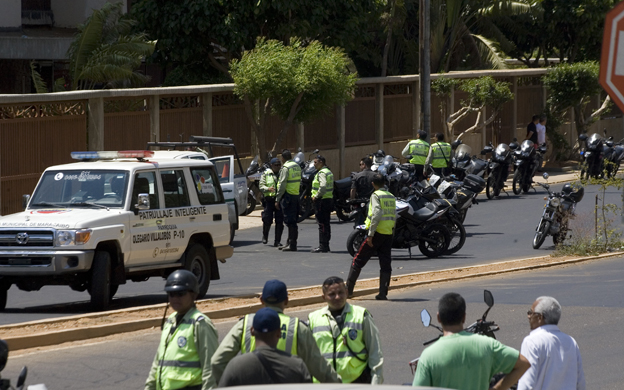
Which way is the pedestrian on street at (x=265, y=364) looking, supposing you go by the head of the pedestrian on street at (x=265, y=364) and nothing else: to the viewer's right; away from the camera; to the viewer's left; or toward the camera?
away from the camera

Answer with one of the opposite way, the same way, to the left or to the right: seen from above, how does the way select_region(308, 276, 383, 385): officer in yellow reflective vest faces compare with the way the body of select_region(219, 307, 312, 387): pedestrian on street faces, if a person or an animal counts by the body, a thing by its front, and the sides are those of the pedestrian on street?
the opposite way

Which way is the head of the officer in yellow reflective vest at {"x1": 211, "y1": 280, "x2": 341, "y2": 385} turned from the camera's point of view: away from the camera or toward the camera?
away from the camera

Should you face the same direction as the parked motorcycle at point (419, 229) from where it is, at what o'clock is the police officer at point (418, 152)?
The police officer is roughly at 3 o'clock from the parked motorcycle.

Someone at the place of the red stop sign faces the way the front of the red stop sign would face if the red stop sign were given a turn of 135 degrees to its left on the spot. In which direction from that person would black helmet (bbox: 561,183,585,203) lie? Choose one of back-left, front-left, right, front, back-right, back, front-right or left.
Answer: front-left

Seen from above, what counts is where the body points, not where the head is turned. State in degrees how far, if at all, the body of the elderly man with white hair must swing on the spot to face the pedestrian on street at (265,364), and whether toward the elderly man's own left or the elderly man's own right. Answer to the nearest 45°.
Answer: approximately 90° to the elderly man's own left

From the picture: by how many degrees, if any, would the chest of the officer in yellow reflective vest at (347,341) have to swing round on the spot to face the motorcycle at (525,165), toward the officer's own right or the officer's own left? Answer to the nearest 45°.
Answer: approximately 180°

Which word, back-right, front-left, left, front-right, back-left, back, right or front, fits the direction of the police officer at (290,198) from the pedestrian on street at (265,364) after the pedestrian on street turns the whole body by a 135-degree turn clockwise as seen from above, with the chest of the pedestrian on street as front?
back-left

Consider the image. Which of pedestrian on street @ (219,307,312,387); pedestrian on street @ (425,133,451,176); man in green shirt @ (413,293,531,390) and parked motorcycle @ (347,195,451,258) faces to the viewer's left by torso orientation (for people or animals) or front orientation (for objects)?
the parked motorcycle

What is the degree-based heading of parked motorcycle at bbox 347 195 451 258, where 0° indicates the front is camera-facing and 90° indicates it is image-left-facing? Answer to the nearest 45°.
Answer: approximately 90°

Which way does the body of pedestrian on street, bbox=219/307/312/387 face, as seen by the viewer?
away from the camera
